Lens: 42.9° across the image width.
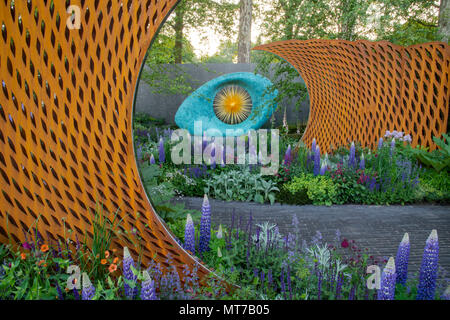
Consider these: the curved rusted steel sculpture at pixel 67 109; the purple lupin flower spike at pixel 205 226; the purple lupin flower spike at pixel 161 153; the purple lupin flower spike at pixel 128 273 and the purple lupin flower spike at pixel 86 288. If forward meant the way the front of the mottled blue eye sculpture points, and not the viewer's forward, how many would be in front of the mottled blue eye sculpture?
5

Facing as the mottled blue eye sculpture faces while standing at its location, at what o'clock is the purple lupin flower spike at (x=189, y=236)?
The purple lupin flower spike is roughly at 12 o'clock from the mottled blue eye sculpture.

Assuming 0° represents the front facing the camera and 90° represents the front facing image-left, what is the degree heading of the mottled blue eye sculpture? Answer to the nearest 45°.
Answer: approximately 0°

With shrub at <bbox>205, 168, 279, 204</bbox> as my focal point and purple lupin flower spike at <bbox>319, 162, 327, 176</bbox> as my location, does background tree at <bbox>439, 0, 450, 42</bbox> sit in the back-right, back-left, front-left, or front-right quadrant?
back-right

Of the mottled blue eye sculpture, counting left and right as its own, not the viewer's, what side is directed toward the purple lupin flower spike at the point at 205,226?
front

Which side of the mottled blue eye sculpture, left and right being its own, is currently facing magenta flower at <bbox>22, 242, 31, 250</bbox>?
front

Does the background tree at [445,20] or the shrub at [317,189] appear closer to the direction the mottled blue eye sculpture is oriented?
the shrub
